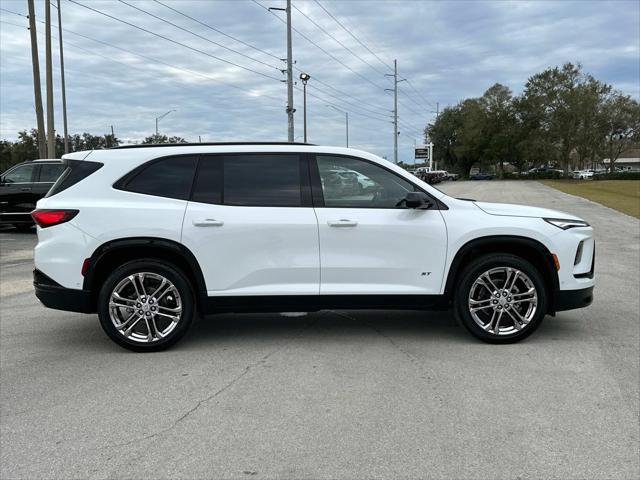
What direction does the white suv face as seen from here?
to the viewer's right

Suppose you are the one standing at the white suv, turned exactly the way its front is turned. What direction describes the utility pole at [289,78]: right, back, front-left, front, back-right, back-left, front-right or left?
left

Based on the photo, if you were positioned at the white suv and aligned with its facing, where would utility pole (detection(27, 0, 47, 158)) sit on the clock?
The utility pole is roughly at 8 o'clock from the white suv.

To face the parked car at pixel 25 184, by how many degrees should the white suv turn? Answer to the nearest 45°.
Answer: approximately 135° to its left

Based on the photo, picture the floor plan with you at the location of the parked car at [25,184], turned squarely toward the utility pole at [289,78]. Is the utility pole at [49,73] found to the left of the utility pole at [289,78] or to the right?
left

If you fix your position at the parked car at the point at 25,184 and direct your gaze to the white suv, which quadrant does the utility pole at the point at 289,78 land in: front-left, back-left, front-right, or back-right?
back-left
